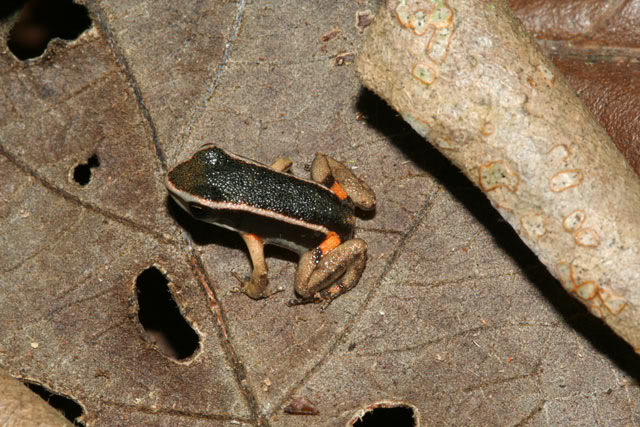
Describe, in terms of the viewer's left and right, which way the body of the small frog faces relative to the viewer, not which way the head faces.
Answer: facing to the left of the viewer
